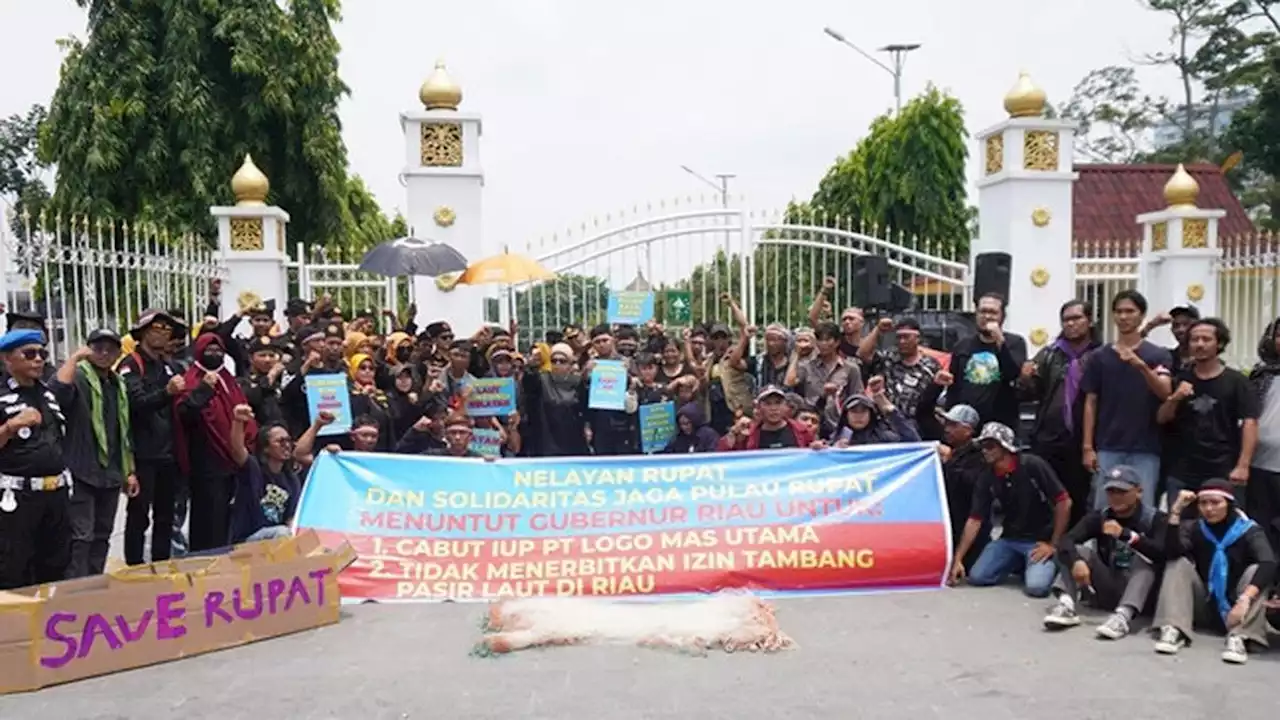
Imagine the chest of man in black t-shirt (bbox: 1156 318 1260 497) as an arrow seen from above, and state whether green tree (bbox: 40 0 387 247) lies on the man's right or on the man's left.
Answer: on the man's right

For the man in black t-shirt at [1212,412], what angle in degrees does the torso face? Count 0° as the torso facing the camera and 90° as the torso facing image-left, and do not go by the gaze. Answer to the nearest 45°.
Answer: approximately 45°

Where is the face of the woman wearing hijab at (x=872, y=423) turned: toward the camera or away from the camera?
toward the camera

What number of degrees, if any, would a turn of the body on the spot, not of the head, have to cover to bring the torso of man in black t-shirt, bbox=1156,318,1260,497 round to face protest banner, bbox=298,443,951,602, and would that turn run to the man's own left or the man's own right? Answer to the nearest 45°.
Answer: approximately 45° to the man's own right

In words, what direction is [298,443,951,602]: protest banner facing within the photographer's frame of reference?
facing the viewer

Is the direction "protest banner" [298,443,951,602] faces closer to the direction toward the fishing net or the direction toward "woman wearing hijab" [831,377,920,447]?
the fishing net

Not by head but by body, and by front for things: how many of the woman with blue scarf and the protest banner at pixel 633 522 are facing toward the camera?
2

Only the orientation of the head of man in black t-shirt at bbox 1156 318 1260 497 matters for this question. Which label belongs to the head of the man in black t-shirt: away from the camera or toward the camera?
toward the camera

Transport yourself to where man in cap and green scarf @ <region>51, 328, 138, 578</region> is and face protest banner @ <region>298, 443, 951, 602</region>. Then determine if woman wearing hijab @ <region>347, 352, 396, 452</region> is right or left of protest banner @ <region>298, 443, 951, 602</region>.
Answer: left

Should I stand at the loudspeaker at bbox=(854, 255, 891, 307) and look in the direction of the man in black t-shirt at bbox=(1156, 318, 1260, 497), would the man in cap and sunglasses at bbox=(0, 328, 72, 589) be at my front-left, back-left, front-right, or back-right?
front-right

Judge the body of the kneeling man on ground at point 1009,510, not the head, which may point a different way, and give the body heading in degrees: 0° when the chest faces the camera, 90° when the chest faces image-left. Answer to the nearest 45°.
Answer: approximately 45°

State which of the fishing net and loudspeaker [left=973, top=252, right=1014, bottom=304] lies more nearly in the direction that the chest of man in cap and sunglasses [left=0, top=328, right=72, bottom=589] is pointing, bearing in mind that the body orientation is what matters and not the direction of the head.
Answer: the fishing net

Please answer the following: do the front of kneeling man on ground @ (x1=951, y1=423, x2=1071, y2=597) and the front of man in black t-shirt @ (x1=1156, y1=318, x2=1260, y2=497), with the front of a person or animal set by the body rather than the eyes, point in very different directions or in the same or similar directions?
same or similar directions

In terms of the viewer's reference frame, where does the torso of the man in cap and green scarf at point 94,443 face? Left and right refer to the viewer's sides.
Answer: facing the viewer and to the right of the viewer

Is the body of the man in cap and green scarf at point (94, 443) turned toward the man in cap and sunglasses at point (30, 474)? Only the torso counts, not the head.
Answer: no

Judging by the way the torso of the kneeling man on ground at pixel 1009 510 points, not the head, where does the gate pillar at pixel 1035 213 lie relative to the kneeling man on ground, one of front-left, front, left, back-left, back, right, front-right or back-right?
back-right

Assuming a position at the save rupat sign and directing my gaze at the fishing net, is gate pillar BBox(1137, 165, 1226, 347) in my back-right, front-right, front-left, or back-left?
front-left
